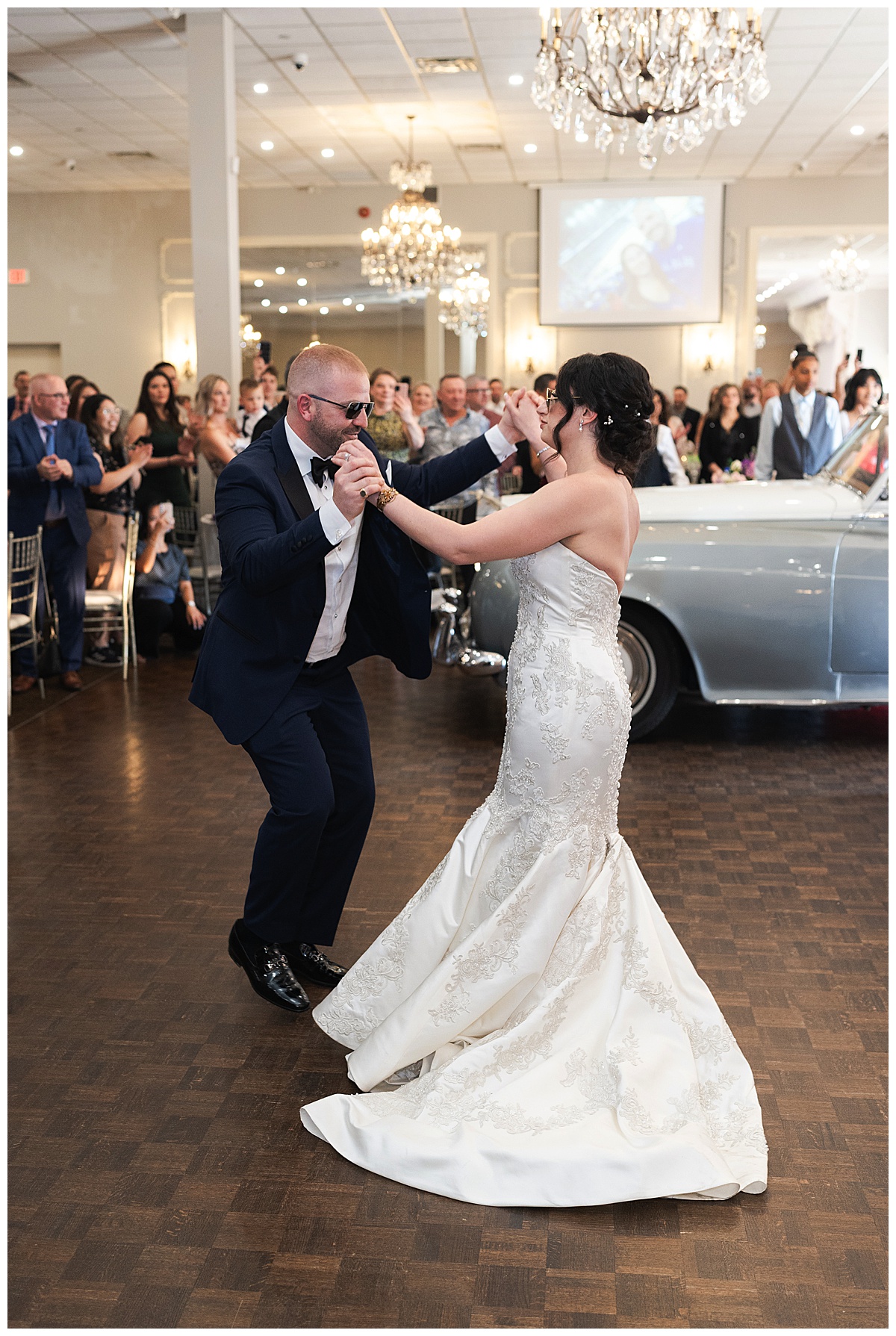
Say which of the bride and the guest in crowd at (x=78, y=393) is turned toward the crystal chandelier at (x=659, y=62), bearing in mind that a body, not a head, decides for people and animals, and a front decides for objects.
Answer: the guest in crowd

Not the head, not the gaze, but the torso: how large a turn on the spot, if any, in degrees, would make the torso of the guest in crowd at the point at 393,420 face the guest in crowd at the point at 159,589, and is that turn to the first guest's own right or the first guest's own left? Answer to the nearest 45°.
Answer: approximately 90° to the first guest's own right

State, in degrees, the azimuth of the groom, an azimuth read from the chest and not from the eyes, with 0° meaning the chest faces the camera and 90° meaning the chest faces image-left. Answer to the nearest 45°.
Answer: approximately 315°

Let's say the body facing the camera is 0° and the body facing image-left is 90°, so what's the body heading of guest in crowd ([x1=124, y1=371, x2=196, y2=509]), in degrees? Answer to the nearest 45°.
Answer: approximately 315°

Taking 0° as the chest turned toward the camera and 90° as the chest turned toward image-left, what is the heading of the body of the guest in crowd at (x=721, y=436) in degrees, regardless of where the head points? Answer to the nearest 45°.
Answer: approximately 0°

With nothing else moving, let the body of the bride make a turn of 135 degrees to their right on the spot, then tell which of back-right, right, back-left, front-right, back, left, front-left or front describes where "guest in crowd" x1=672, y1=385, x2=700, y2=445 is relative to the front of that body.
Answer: front-left

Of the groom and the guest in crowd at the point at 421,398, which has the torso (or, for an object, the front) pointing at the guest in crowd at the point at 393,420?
the guest in crowd at the point at 421,398

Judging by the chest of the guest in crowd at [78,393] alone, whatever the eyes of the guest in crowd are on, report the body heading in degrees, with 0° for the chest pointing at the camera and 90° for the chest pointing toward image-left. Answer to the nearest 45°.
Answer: approximately 315°

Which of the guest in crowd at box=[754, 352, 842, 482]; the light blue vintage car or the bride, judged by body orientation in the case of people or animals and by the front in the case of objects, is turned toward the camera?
the guest in crowd
